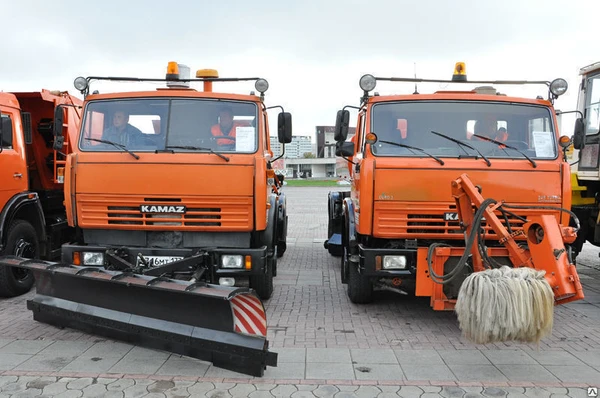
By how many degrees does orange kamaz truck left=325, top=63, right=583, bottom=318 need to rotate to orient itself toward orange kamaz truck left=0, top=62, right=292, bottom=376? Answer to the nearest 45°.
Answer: approximately 90° to its right

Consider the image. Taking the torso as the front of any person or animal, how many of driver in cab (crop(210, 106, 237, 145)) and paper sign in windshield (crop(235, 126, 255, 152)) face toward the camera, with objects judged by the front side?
2

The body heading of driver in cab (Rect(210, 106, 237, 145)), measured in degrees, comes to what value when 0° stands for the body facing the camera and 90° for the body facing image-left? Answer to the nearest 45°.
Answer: approximately 0°

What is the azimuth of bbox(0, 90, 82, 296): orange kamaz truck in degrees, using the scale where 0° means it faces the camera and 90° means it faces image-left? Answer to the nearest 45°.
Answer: approximately 45°

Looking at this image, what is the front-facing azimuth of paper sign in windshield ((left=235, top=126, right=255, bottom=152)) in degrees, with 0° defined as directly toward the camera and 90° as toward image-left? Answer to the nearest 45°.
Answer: approximately 0°
